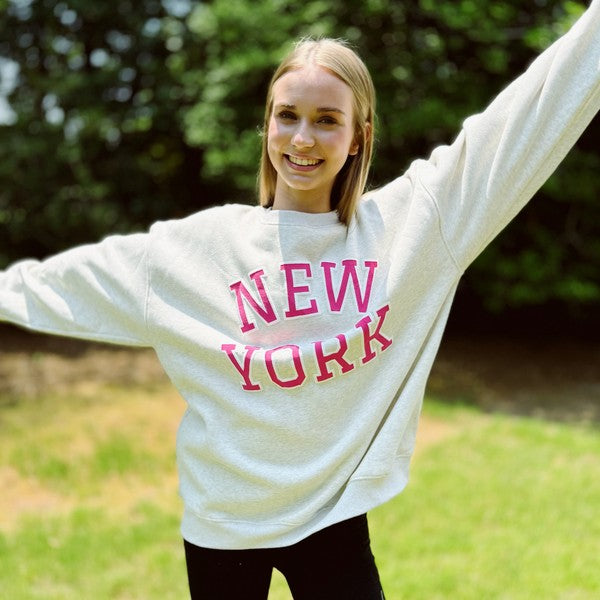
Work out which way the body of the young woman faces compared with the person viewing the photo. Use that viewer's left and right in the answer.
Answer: facing the viewer

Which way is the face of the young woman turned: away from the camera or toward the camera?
toward the camera
